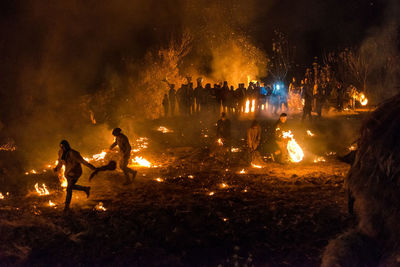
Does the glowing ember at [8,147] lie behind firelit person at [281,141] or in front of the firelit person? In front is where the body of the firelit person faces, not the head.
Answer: behind

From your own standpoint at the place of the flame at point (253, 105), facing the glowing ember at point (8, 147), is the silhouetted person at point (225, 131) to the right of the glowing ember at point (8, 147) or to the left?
left

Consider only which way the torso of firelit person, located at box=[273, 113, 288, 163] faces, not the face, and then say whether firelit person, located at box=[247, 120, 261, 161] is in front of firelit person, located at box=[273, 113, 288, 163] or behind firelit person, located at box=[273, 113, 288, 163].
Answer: behind
